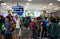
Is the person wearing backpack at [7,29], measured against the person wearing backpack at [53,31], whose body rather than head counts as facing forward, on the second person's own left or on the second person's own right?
on the second person's own left

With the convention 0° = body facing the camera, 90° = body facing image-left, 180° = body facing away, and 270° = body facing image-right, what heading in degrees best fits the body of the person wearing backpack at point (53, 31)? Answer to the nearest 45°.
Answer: approximately 180°
